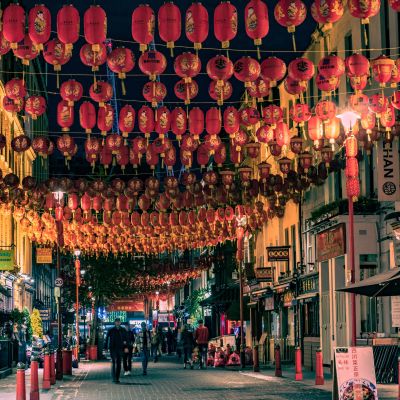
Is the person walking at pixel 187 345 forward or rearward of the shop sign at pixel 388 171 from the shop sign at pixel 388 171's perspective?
rearward

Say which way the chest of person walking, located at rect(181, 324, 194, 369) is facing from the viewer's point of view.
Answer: away from the camera

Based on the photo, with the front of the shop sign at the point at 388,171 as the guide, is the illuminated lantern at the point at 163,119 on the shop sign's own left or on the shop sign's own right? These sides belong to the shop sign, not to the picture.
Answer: on the shop sign's own right

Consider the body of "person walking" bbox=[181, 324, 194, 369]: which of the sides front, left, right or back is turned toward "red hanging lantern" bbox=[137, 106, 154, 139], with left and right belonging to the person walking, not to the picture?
back

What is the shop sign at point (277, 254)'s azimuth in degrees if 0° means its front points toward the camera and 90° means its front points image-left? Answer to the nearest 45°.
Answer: approximately 0°

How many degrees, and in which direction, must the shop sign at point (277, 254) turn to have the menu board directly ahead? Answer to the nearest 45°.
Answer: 0° — it already faces it

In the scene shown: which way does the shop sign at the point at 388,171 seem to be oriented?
toward the camera

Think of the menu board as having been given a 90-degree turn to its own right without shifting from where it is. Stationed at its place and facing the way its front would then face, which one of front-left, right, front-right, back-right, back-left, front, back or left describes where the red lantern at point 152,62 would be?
front-right

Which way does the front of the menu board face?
toward the camera

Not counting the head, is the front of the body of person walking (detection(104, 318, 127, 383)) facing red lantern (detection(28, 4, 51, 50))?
yes

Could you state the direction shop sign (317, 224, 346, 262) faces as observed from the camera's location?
facing the viewer and to the left of the viewer

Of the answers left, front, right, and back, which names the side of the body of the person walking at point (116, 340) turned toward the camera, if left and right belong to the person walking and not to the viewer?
front

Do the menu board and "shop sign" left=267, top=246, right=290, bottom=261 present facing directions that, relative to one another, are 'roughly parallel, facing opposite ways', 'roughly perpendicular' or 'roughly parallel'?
roughly parallel

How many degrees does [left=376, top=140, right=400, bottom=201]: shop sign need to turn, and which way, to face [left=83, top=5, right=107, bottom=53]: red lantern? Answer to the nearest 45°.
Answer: approximately 45° to its right

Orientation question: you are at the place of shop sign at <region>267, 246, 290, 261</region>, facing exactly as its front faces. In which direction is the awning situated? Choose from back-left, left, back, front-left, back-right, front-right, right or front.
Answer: front

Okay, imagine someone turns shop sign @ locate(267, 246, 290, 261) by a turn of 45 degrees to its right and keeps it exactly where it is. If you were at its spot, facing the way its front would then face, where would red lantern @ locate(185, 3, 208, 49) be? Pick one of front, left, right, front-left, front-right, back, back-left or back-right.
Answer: front-left
